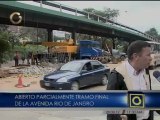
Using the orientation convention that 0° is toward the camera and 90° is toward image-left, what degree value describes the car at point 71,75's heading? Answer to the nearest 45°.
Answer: approximately 45°
